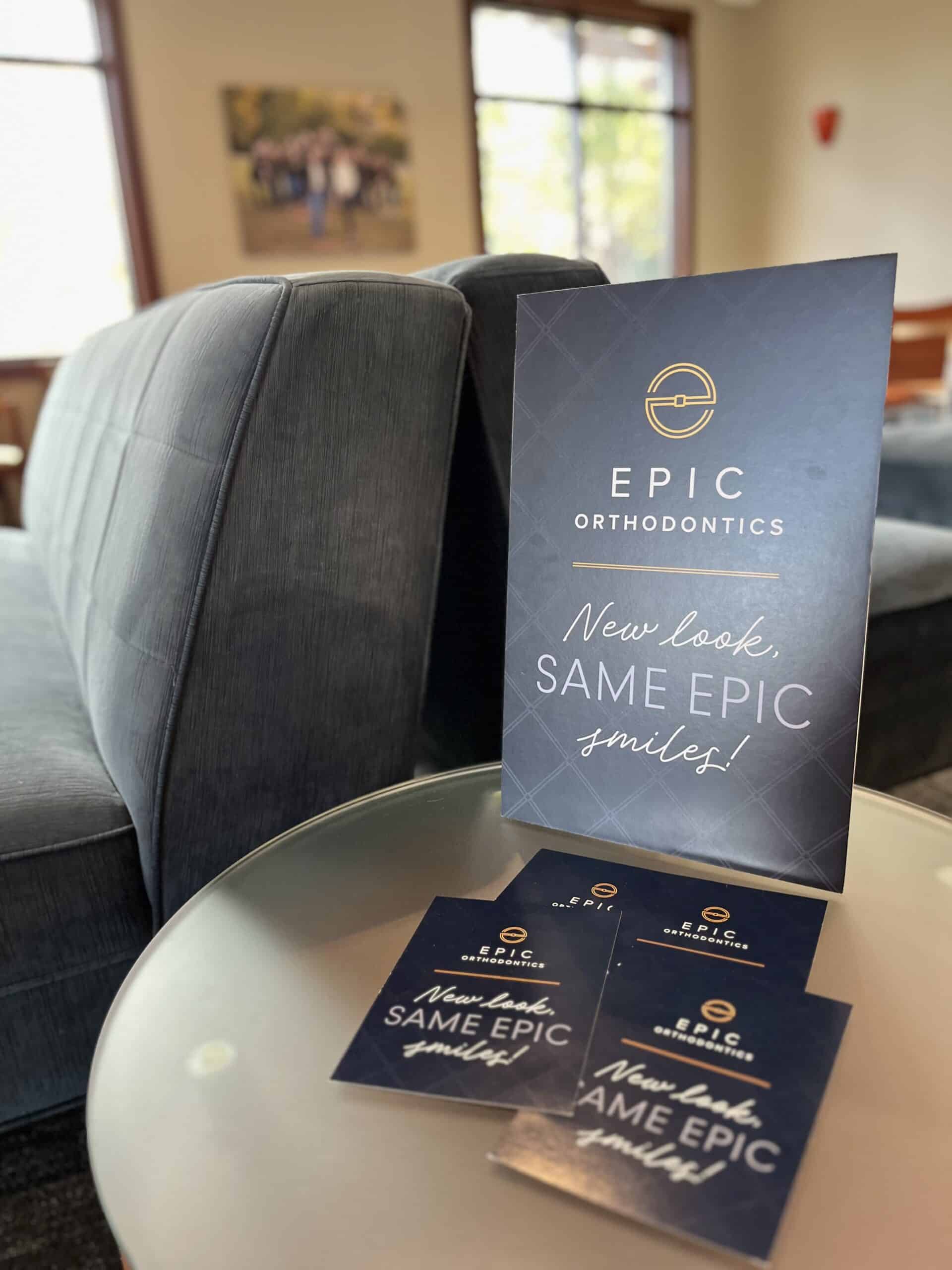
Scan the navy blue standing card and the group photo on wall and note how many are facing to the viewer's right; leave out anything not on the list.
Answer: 0

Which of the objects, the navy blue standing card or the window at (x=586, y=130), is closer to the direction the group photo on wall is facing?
the navy blue standing card

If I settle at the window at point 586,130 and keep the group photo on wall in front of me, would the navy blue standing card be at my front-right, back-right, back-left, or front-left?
front-left

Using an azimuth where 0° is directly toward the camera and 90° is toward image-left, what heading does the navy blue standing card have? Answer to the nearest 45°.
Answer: approximately 45°

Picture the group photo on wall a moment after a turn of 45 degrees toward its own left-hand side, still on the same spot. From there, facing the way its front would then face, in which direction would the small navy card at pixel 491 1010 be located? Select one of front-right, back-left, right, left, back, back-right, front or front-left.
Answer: front-right

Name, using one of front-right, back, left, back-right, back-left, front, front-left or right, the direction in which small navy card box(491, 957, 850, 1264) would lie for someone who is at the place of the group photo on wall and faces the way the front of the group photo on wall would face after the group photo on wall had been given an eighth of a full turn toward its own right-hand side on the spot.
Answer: front-left

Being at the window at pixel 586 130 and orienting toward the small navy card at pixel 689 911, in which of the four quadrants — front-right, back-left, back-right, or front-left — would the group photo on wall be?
front-right

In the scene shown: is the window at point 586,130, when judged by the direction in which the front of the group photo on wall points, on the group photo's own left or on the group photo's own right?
on the group photo's own left

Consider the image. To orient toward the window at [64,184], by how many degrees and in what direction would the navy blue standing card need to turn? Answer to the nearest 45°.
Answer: approximately 90° to its right

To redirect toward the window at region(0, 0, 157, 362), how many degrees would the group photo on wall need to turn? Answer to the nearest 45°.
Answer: approximately 90° to its right

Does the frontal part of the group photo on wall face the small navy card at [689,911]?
yes

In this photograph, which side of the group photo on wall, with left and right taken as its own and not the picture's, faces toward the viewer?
front
